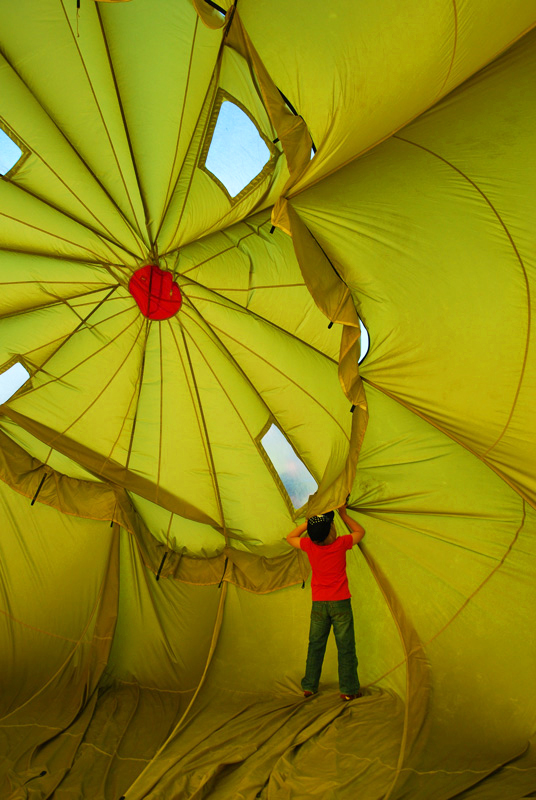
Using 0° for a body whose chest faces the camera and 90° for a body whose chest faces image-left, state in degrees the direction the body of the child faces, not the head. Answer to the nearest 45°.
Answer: approximately 180°

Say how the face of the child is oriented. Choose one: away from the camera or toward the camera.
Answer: away from the camera
